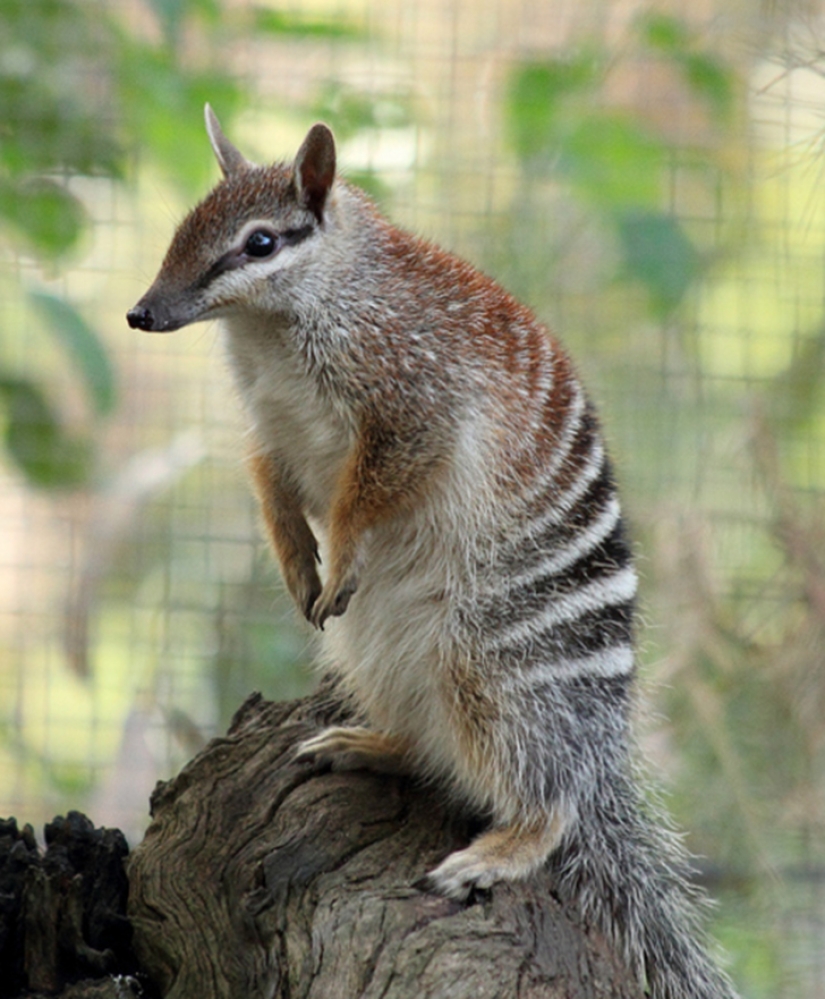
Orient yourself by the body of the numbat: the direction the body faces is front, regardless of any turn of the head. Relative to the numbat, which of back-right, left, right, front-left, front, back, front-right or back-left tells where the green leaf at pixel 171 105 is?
right

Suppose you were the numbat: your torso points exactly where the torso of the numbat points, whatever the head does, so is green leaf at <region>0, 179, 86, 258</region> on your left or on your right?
on your right

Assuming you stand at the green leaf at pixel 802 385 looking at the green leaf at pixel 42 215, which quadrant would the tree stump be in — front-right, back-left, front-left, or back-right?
front-left

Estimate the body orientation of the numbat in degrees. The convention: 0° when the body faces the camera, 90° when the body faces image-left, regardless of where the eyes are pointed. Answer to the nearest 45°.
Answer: approximately 45°

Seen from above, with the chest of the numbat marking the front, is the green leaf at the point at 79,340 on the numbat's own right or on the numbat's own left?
on the numbat's own right

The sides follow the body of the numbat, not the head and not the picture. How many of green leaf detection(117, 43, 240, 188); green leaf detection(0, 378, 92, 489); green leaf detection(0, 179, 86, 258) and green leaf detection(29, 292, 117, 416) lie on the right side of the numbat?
4

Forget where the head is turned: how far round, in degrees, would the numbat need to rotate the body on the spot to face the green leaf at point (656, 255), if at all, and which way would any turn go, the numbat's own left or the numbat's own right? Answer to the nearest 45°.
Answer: approximately 180°

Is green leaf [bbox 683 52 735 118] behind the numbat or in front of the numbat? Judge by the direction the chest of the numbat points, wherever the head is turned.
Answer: behind

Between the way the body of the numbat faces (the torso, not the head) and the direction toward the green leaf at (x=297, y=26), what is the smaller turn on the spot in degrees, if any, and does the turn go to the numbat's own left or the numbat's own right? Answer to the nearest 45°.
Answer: approximately 135° to the numbat's own right

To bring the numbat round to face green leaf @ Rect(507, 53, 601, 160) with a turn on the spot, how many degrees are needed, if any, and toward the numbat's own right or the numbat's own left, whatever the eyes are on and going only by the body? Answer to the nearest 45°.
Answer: approximately 135° to the numbat's own right
